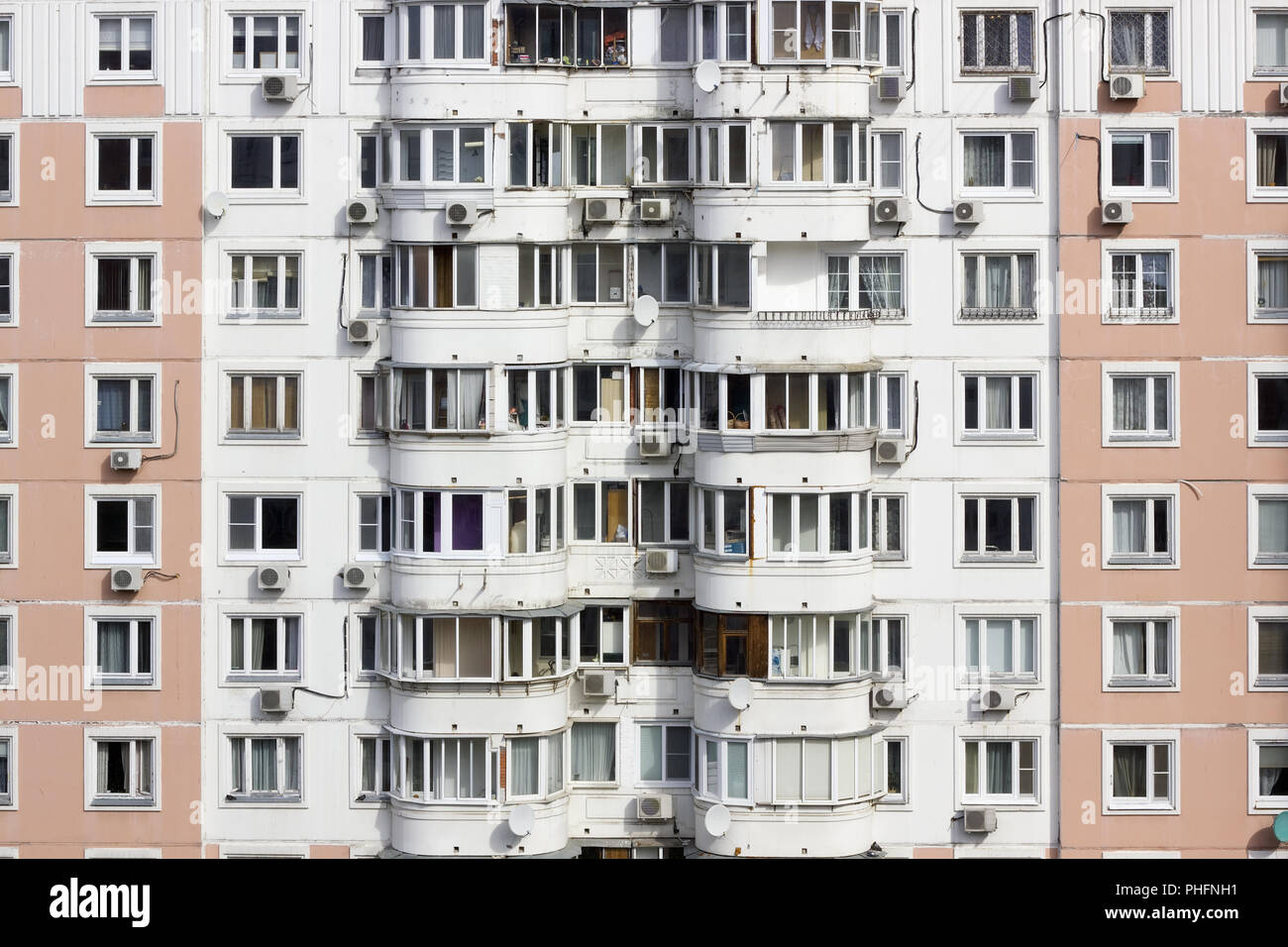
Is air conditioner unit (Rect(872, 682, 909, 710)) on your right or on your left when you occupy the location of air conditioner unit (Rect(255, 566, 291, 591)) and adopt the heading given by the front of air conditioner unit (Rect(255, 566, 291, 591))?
on your left

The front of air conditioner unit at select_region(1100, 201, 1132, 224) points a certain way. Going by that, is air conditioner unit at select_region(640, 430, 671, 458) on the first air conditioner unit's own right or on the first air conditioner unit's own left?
on the first air conditioner unit's own right

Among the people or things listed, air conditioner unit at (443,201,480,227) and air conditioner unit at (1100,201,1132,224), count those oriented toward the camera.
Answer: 2

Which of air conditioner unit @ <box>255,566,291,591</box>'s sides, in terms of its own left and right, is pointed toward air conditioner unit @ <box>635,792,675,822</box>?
left

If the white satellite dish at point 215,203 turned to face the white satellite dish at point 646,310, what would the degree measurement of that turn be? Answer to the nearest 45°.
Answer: approximately 45° to its left

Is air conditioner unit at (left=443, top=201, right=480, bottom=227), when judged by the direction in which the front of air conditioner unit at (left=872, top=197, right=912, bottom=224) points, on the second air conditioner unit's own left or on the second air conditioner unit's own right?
on the second air conditioner unit's own right

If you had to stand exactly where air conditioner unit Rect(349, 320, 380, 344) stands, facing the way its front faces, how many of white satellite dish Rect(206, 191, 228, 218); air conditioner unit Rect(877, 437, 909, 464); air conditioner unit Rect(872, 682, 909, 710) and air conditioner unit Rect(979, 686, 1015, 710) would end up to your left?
3

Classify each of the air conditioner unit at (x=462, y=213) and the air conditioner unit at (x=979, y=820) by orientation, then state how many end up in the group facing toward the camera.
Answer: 2
